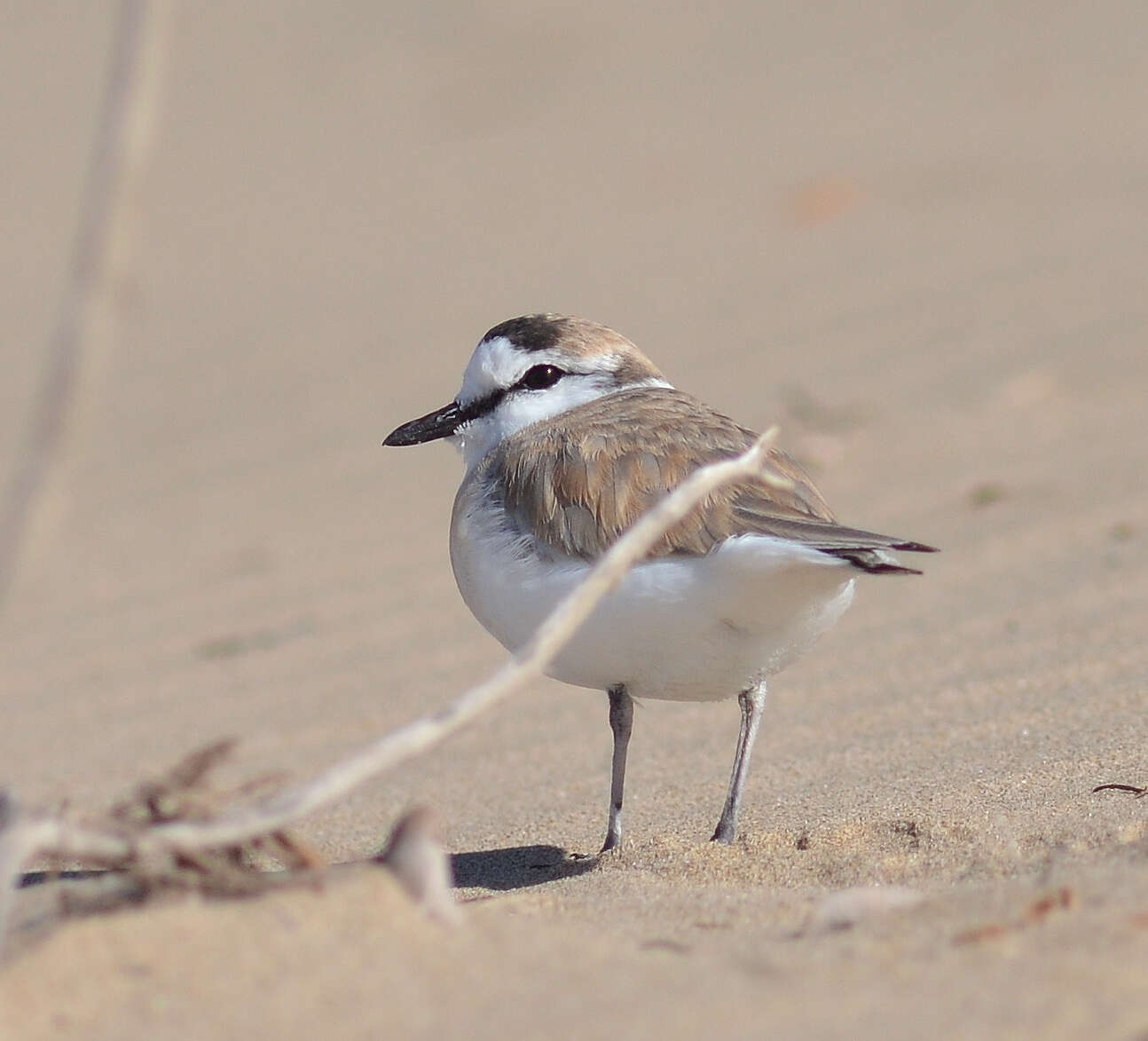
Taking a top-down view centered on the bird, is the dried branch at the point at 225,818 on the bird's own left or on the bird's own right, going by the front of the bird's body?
on the bird's own left

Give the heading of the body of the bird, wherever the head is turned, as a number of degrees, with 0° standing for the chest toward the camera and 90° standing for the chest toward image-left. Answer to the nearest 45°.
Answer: approximately 90°
